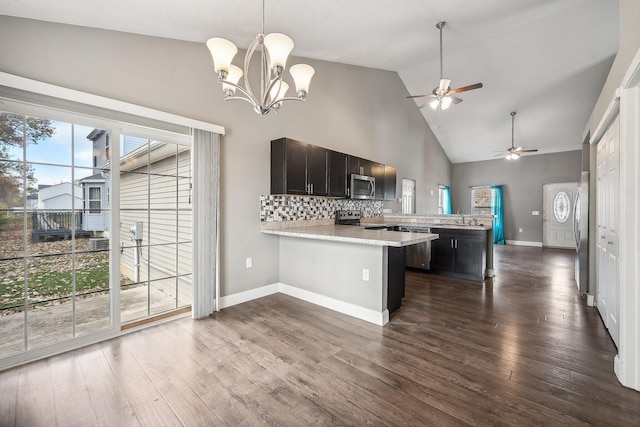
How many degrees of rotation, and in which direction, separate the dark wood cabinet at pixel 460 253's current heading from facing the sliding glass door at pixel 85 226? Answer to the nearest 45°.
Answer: approximately 45° to its right

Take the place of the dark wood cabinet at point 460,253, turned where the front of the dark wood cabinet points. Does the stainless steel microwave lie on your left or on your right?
on your right

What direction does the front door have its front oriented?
toward the camera

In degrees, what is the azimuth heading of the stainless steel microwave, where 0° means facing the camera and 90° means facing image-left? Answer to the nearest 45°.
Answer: approximately 315°

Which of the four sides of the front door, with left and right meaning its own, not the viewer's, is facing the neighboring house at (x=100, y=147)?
right

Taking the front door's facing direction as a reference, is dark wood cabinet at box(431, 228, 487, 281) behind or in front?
in front

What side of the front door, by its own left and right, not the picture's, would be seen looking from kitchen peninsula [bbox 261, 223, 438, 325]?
front

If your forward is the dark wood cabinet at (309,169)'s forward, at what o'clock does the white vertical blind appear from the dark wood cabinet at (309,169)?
The white vertical blind is roughly at 3 o'clock from the dark wood cabinet.

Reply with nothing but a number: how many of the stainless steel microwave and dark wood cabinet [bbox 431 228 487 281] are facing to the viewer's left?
0

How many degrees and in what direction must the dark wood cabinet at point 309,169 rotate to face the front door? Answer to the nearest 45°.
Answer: approximately 90° to its left

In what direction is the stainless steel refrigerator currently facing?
to the viewer's left

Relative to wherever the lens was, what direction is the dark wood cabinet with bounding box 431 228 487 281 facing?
facing the viewer

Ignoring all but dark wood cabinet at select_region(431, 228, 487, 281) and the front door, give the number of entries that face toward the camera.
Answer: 2

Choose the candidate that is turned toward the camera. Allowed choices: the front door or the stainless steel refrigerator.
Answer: the front door

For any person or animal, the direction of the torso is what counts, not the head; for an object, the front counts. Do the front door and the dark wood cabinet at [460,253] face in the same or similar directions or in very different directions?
same or similar directions

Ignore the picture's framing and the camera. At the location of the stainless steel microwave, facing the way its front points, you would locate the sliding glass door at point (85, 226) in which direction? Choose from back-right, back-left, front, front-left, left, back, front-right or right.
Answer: right

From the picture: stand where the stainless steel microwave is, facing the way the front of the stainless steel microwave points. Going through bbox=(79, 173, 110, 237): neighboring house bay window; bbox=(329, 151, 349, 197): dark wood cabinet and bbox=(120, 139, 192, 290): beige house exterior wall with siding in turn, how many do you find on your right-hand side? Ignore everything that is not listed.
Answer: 3

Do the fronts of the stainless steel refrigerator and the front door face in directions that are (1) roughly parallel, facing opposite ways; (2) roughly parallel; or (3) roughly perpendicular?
roughly perpendicular

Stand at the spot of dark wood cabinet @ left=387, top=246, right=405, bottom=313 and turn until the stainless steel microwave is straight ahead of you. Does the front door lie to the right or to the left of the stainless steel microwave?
right

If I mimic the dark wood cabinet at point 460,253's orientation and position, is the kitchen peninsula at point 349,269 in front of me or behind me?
in front

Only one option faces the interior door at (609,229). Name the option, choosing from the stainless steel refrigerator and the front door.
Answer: the front door

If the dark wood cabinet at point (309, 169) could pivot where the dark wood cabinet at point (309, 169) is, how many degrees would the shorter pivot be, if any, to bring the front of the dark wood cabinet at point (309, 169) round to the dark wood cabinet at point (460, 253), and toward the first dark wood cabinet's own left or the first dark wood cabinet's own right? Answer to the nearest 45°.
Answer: approximately 45° to the first dark wood cabinet's own left
